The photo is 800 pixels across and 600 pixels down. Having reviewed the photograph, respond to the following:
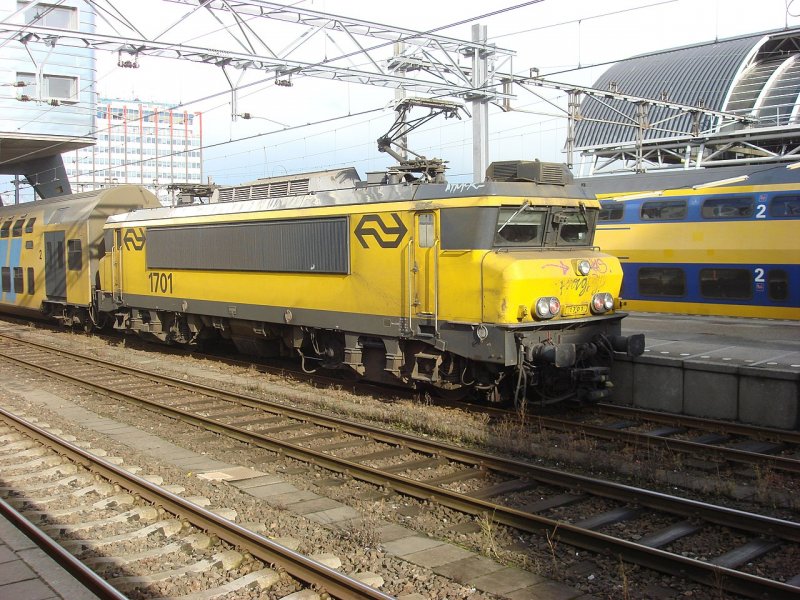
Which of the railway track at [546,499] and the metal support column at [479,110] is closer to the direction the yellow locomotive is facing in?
the railway track

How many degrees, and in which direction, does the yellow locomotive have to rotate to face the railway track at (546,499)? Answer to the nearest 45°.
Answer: approximately 45° to its right

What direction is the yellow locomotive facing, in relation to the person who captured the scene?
facing the viewer and to the right of the viewer

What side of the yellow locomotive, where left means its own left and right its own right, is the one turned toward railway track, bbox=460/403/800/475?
front

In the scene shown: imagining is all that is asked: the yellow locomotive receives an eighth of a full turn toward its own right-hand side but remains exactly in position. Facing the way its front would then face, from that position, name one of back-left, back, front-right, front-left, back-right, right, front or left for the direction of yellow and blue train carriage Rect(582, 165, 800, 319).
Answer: back-left

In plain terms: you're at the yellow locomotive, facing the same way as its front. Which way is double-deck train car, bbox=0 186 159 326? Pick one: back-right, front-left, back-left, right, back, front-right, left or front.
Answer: back
